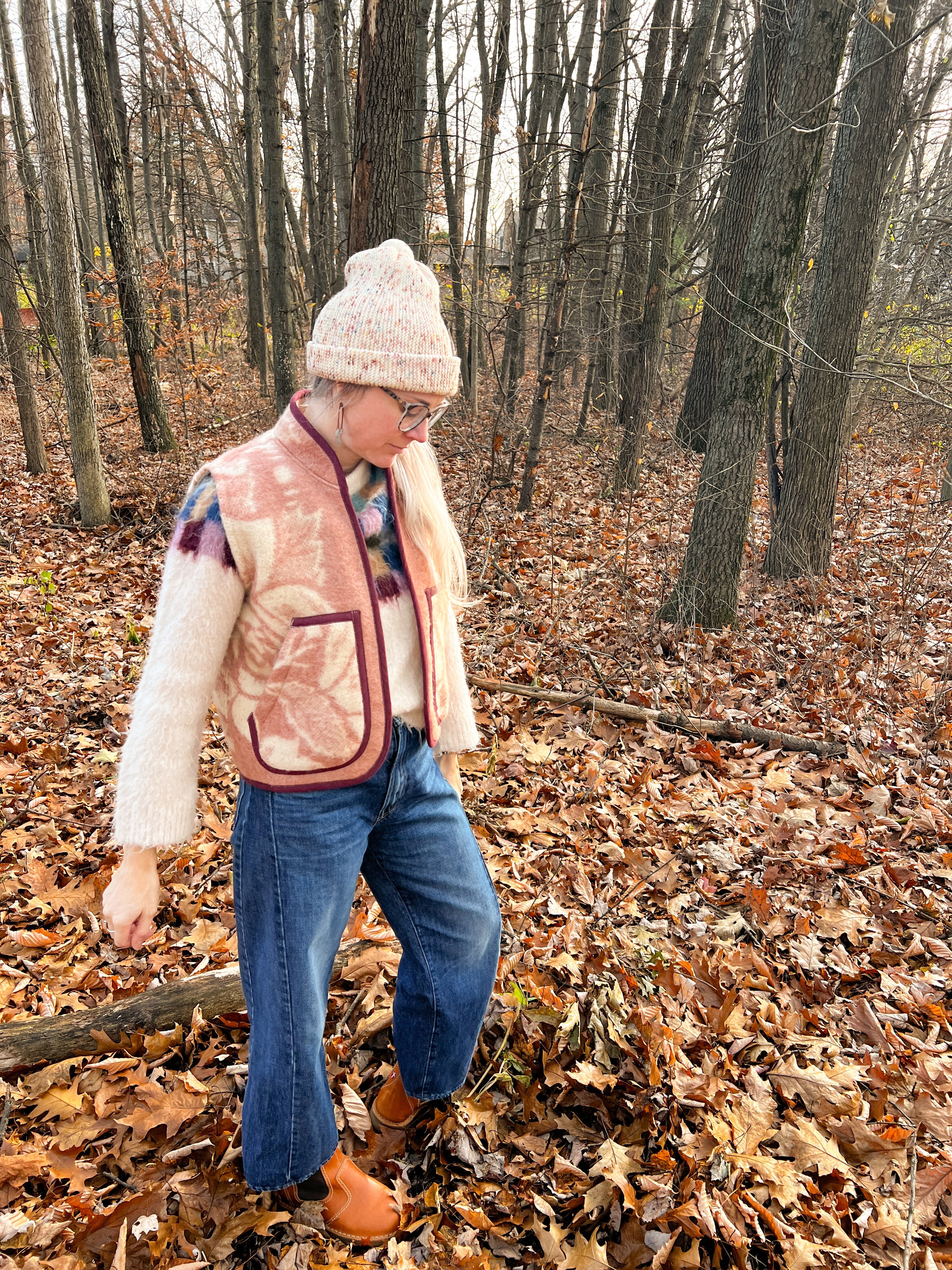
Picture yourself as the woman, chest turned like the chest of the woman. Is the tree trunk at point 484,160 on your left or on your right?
on your left

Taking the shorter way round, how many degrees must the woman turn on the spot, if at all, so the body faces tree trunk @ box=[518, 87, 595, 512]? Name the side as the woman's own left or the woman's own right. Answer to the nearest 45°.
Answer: approximately 135° to the woman's own left

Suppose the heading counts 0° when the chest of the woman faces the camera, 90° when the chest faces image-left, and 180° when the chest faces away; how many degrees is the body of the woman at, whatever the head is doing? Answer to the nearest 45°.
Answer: approximately 315°

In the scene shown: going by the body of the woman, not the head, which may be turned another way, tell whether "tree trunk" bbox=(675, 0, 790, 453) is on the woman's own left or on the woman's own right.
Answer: on the woman's own left

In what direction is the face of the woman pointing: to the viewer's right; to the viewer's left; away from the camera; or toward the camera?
to the viewer's right

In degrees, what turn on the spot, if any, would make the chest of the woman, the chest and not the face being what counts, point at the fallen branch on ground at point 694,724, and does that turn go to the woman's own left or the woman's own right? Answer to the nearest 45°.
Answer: approximately 90° to the woman's own left

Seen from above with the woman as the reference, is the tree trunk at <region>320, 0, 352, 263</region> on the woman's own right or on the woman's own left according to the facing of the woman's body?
on the woman's own left

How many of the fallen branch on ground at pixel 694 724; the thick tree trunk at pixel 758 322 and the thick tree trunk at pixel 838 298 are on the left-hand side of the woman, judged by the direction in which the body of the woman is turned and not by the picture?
3

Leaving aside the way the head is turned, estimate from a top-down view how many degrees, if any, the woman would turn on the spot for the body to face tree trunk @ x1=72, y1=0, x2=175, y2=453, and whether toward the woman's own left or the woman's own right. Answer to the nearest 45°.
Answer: approximately 135° to the woman's own left

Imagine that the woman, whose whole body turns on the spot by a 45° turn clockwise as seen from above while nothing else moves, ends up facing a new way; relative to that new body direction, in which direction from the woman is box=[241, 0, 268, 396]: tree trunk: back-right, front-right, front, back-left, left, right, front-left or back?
back

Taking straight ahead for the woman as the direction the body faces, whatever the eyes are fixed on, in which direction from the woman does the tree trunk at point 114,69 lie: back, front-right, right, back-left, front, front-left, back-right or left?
back-left

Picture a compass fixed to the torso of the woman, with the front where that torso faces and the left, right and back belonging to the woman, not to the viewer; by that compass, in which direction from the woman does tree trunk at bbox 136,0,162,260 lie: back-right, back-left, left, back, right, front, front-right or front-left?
back-left
